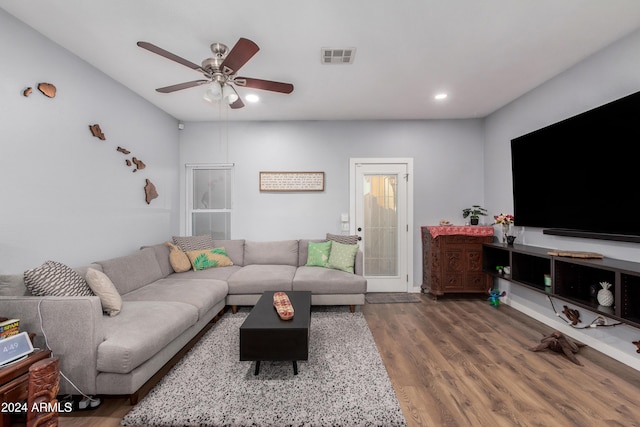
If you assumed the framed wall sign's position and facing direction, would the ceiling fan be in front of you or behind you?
in front

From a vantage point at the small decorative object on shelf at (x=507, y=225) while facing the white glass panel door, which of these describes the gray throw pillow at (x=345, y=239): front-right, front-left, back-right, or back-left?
front-left

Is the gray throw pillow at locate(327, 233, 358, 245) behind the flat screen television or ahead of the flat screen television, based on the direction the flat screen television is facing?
ahead

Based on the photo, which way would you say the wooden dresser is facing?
toward the camera

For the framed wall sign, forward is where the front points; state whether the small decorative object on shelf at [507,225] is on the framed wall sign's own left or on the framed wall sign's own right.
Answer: on the framed wall sign's own left

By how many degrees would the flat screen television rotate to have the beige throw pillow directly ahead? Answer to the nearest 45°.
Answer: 0° — it already faces it

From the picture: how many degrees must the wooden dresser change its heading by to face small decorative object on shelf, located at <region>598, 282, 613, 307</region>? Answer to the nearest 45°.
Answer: approximately 45° to its left

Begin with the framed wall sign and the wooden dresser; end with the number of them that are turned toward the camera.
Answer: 2

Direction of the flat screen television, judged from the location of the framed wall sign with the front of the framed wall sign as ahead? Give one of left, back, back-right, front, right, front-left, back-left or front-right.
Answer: front-left

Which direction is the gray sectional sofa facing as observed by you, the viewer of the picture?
facing the viewer and to the right of the viewer

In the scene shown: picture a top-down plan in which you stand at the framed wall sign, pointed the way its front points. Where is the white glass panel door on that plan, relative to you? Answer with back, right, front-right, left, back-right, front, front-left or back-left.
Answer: left

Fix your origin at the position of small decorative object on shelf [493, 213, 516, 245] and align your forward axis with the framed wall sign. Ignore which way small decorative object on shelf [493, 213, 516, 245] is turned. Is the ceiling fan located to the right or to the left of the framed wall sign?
left

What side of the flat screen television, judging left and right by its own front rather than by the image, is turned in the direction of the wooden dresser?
right

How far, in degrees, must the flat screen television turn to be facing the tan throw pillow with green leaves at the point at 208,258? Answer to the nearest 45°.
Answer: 0° — it already faces it

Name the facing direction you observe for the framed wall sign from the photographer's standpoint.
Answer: facing the viewer

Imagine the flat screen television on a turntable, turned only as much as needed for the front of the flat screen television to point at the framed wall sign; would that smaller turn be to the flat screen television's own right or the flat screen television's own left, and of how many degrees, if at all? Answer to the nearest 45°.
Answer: approximately 45° to the flat screen television's own right

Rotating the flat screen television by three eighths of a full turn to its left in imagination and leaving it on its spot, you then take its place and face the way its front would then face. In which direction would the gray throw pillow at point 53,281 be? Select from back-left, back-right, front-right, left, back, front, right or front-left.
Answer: back-right

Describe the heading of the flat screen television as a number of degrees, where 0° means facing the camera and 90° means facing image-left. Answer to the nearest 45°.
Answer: approximately 45°
